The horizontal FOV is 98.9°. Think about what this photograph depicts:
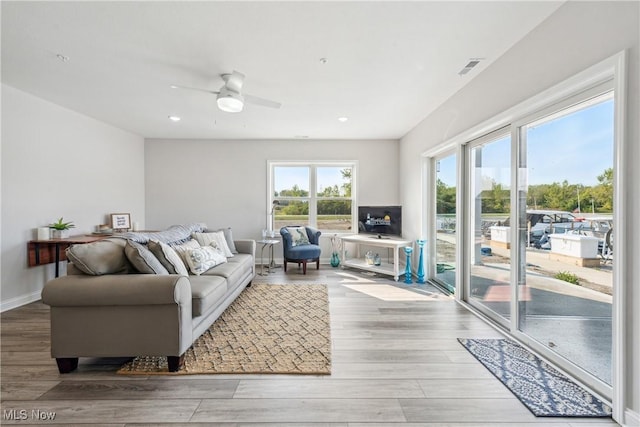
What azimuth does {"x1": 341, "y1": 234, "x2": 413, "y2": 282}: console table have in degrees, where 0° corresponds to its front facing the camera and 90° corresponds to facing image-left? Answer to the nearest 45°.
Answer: approximately 45°

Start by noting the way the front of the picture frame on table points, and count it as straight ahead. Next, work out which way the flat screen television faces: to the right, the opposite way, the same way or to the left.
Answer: to the right

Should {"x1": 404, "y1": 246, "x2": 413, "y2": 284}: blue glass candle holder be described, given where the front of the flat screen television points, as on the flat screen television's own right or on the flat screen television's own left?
on the flat screen television's own left

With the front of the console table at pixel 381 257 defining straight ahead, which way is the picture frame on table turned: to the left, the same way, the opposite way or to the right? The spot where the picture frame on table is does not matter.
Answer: to the left

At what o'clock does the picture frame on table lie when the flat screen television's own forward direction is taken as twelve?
The picture frame on table is roughly at 1 o'clock from the flat screen television.

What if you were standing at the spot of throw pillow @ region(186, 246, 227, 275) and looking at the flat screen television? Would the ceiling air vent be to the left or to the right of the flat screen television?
right

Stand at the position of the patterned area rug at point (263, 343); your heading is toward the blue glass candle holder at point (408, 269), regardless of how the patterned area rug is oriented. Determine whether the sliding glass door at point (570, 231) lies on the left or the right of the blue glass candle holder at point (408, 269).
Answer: right
